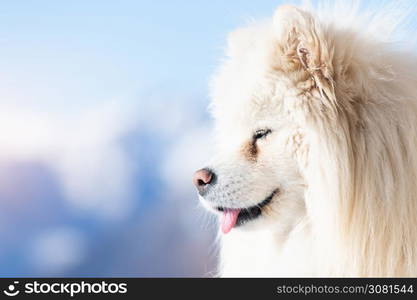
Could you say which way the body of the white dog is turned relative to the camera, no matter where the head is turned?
to the viewer's left
